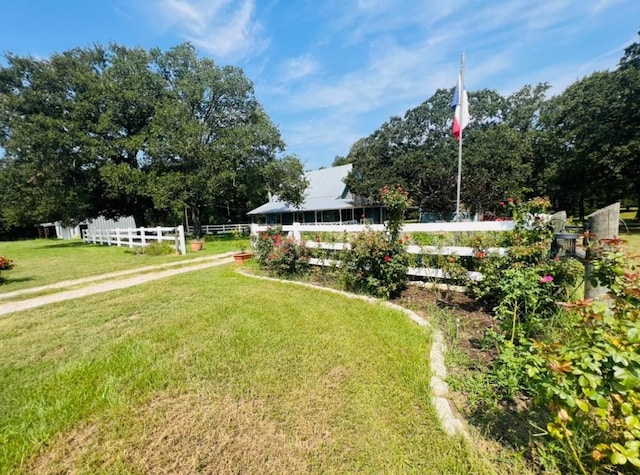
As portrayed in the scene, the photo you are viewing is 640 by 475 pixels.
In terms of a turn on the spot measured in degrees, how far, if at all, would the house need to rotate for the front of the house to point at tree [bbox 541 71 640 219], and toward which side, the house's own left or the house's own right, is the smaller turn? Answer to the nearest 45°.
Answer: approximately 90° to the house's own left

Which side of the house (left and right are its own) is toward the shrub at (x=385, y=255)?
front

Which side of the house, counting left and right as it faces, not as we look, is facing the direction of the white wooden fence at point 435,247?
front

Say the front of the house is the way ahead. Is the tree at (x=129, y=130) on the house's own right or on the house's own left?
on the house's own right

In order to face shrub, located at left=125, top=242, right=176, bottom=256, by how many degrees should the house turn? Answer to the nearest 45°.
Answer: approximately 45° to its right

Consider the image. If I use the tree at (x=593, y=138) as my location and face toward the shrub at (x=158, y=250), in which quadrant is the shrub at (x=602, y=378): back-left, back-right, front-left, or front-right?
front-left

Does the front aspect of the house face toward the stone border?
yes

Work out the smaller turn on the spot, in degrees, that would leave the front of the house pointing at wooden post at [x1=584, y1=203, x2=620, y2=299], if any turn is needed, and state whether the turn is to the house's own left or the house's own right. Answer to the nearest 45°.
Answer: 0° — it already faces it

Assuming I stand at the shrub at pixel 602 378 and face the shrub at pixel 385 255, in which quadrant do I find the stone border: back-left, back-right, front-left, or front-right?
front-left

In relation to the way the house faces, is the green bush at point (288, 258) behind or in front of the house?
in front

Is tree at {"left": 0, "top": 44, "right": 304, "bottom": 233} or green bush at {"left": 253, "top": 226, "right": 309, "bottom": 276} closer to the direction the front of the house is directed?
the green bush

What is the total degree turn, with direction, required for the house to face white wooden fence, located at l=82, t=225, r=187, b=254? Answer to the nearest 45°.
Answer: approximately 45° to its right

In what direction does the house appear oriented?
toward the camera
